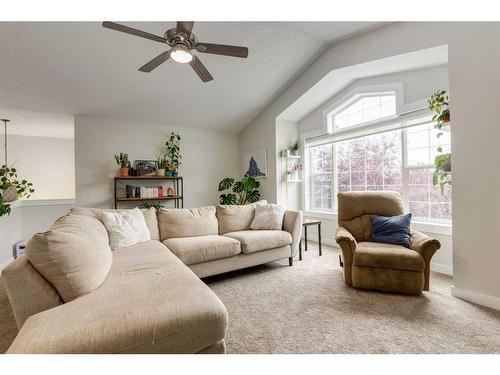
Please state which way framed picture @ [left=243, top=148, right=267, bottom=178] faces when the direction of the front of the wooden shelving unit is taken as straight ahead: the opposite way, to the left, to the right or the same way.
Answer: to the right

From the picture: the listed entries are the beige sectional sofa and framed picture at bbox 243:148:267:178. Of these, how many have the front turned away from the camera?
0

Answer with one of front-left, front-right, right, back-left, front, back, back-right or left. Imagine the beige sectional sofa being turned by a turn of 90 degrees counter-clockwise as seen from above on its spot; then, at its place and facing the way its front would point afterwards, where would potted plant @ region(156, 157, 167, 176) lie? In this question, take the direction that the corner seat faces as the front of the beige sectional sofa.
front-left

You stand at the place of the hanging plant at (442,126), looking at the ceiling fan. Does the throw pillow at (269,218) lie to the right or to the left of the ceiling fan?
right

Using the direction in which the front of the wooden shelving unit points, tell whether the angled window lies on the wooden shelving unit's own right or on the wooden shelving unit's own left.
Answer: on the wooden shelving unit's own left

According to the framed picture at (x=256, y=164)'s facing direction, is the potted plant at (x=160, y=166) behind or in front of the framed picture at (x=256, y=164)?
in front

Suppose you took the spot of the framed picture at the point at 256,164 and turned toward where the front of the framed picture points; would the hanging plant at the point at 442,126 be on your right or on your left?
on your left

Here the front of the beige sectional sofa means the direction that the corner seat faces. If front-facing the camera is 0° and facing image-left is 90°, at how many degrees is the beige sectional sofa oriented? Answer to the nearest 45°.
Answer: approximately 315°

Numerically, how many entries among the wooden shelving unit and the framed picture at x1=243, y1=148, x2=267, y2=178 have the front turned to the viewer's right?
0

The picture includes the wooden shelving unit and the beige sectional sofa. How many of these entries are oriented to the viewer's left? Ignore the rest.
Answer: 0
